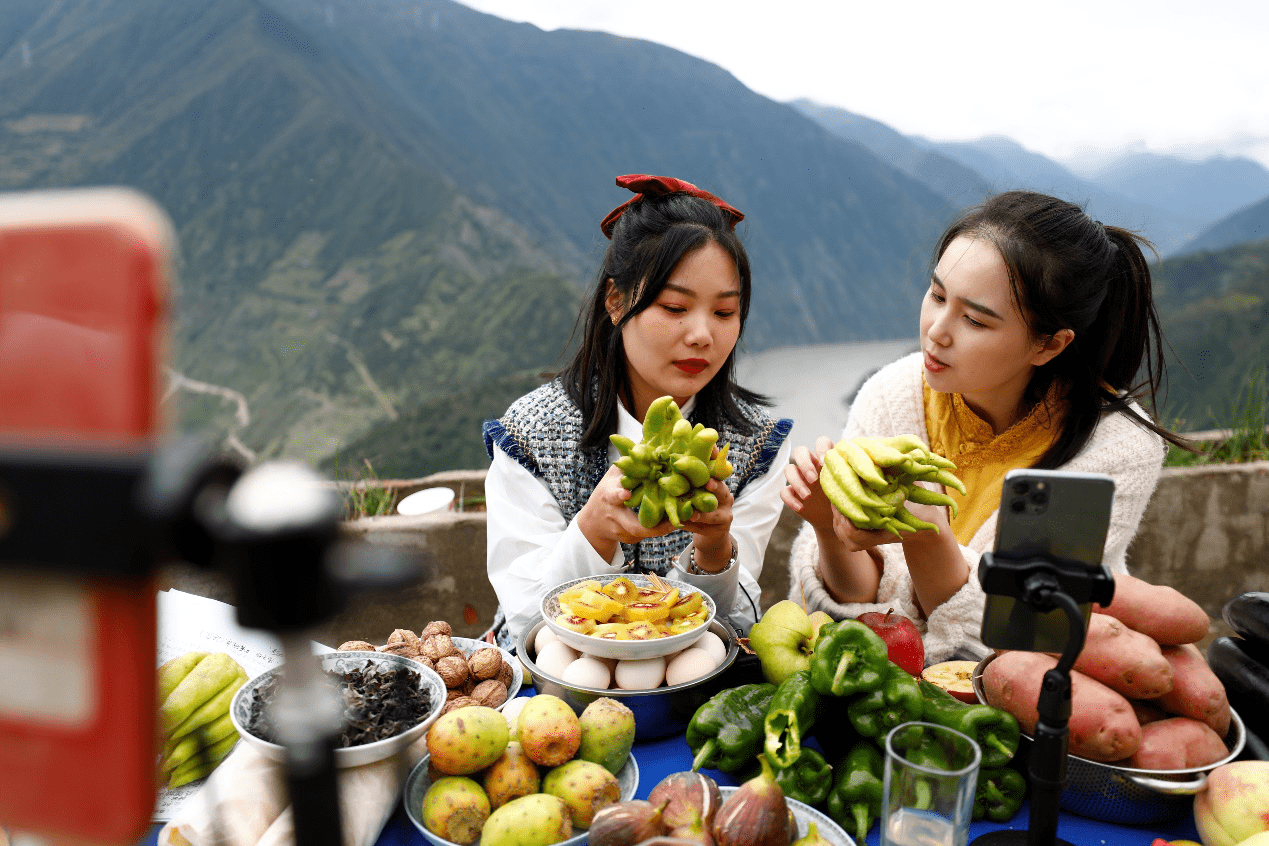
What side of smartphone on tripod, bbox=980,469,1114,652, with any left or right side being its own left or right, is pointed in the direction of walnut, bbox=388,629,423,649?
left

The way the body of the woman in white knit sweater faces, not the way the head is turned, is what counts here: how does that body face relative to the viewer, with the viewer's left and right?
facing the viewer and to the left of the viewer

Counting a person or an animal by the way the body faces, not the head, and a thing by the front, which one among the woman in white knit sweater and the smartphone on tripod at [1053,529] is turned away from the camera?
the smartphone on tripod

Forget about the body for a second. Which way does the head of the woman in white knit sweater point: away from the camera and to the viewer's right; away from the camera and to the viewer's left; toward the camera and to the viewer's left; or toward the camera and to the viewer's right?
toward the camera and to the viewer's left

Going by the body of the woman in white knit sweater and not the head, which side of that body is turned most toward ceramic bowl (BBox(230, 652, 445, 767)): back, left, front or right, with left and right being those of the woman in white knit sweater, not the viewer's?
front

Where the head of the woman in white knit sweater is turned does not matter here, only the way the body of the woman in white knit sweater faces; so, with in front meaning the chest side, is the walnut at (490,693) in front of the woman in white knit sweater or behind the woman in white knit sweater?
in front

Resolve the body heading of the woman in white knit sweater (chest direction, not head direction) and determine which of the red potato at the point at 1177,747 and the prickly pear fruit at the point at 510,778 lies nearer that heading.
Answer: the prickly pear fruit

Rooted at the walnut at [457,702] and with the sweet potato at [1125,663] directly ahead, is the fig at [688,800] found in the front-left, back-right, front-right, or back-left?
front-right

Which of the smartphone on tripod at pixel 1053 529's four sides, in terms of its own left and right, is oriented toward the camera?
back

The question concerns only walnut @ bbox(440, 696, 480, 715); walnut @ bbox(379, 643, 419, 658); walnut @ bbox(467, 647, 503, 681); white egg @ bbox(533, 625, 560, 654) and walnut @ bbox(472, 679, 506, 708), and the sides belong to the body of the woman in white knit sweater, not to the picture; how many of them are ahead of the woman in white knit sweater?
5

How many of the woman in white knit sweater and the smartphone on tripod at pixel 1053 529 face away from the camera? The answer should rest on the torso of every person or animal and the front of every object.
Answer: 1

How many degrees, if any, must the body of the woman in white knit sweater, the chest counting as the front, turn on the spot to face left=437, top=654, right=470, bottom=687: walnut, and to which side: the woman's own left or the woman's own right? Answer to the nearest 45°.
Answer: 0° — they already face it

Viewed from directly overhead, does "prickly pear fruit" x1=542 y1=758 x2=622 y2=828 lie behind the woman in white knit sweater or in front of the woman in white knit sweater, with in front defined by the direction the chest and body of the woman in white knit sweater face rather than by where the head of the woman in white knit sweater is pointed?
in front

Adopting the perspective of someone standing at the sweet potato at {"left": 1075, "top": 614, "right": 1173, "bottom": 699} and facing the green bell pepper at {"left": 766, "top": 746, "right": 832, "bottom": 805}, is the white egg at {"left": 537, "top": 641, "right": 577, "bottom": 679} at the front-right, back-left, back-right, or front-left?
front-right

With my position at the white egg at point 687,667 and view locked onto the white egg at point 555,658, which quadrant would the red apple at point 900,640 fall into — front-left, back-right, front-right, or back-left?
back-right
